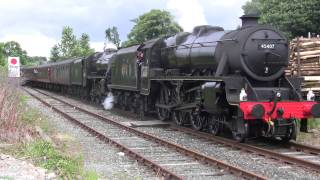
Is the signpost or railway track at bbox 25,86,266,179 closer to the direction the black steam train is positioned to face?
the railway track

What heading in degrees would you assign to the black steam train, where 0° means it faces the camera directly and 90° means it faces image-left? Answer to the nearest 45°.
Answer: approximately 315°

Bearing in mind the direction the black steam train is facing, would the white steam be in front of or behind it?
behind

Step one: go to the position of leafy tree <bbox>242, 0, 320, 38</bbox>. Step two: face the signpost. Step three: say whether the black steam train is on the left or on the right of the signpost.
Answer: left

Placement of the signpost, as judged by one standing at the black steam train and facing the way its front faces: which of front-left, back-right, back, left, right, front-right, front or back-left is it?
back

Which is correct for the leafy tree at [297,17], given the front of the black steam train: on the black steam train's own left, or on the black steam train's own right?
on the black steam train's own left
